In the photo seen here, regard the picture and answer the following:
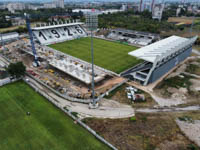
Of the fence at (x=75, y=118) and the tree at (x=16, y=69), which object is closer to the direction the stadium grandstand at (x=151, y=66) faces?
the tree

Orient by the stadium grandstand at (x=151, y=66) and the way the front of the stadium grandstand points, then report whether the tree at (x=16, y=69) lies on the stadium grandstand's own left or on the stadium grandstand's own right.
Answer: on the stadium grandstand's own left

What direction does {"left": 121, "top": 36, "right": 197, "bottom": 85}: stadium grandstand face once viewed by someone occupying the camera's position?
facing away from the viewer and to the left of the viewer

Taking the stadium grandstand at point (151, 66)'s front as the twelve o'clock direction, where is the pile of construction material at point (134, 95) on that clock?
The pile of construction material is roughly at 8 o'clock from the stadium grandstand.

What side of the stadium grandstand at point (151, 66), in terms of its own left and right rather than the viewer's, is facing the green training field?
left

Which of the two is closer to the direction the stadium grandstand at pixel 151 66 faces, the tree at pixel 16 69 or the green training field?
the tree

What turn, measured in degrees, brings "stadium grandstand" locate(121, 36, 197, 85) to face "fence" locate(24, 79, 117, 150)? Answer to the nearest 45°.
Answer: approximately 90° to its left

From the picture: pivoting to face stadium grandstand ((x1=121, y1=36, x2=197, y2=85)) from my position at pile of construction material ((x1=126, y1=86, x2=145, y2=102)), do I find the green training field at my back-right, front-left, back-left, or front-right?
back-left
